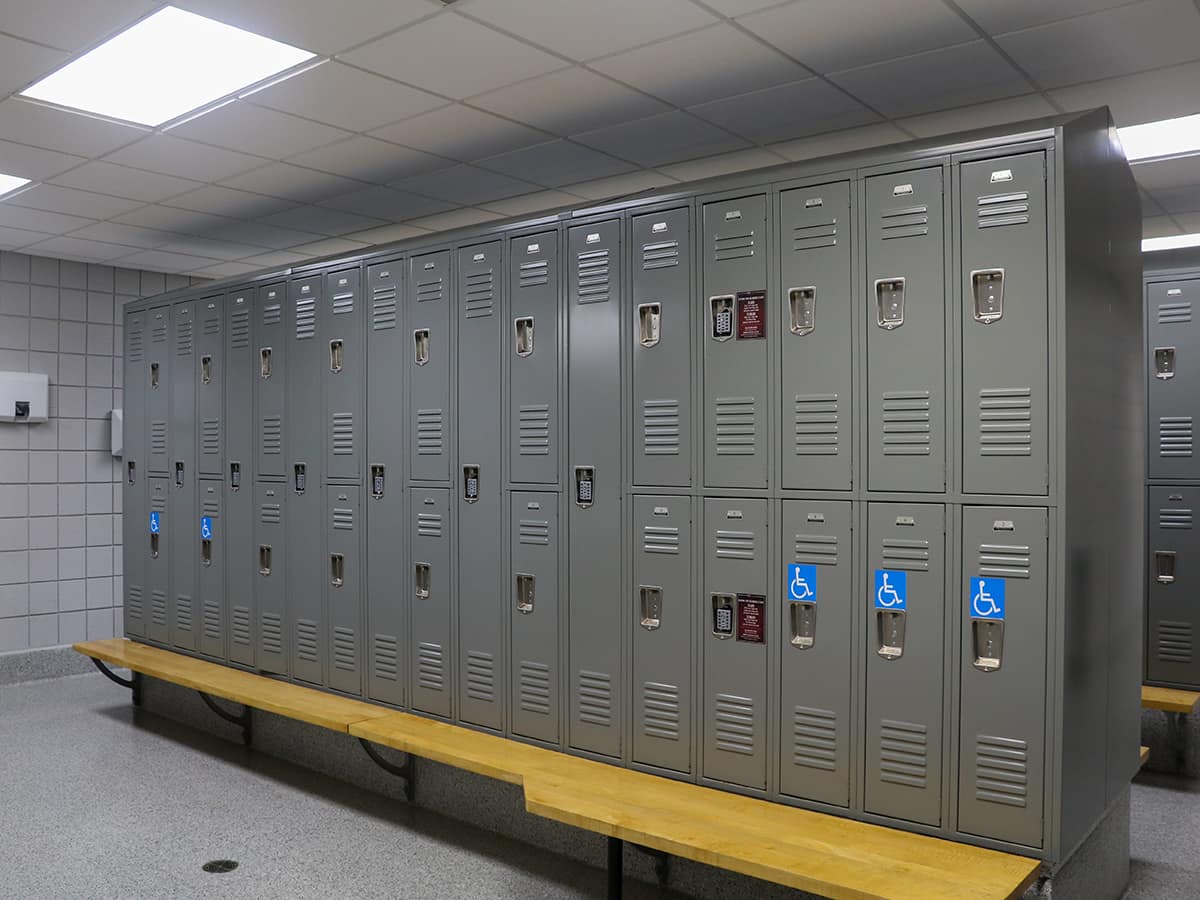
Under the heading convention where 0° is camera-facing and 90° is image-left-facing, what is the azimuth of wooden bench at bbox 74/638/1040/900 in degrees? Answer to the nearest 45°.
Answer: approximately 45°
